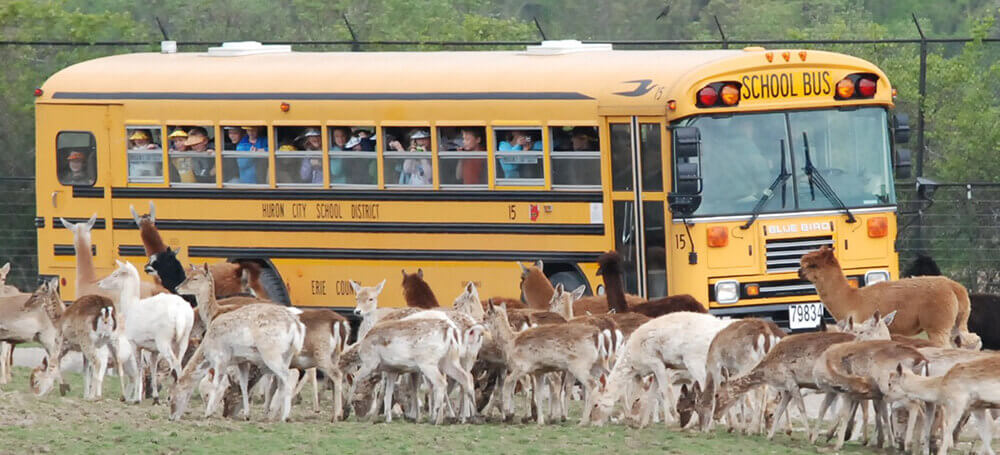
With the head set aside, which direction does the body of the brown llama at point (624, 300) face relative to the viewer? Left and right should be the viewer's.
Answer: facing to the left of the viewer

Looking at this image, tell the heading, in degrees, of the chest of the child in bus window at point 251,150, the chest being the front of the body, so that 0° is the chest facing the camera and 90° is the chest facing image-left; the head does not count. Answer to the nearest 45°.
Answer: approximately 0°

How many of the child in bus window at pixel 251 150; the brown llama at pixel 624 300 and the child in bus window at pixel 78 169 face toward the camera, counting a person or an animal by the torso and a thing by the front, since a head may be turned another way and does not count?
2

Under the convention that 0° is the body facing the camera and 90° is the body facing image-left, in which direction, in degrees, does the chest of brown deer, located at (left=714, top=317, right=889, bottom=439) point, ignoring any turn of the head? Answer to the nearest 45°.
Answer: approximately 90°

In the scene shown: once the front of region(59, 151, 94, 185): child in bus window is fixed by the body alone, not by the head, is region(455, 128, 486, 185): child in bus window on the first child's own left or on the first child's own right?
on the first child's own left

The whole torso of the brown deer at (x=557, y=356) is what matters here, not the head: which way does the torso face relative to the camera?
to the viewer's left
